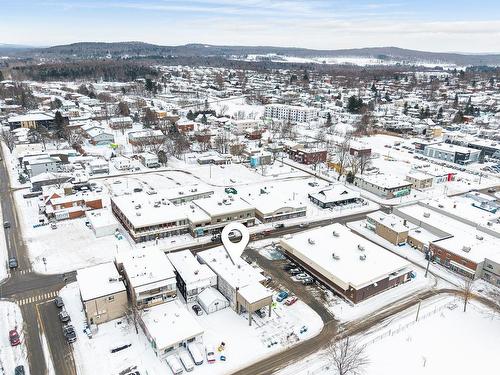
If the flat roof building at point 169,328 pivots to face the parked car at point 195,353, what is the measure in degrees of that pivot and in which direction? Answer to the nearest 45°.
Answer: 0° — it already faces it

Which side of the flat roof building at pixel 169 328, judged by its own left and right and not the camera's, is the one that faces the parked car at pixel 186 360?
front

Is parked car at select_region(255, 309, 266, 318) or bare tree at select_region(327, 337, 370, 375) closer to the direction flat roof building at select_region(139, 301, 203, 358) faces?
the bare tree

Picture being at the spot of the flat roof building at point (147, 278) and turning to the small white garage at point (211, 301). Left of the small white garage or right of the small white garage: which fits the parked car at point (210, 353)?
right

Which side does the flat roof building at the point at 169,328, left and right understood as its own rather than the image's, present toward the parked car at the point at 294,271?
left

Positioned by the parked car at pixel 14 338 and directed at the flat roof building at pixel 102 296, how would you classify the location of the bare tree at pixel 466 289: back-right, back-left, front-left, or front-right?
front-right

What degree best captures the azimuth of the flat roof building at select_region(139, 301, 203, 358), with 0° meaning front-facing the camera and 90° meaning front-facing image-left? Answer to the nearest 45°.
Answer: approximately 315°

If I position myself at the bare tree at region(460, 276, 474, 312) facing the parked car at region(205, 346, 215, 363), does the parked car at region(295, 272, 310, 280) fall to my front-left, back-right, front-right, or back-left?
front-right

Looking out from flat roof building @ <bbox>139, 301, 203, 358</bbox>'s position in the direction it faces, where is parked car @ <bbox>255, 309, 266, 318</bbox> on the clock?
The parked car is roughly at 10 o'clock from the flat roof building.

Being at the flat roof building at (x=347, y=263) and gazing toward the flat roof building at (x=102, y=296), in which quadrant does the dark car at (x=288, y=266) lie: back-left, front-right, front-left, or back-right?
front-right

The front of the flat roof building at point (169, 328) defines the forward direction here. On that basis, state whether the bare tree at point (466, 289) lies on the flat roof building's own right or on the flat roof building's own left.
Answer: on the flat roof building's own left

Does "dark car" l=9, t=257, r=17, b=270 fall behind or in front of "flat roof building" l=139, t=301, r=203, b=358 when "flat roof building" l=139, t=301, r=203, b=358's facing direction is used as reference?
behind
